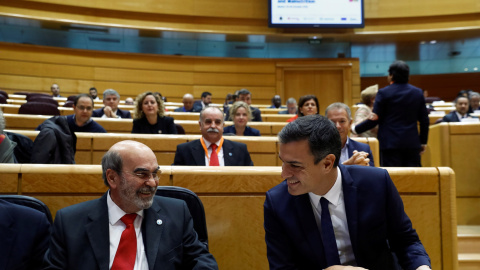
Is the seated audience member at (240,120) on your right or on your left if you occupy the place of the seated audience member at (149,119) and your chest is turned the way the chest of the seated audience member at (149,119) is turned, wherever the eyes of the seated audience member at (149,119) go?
on your left

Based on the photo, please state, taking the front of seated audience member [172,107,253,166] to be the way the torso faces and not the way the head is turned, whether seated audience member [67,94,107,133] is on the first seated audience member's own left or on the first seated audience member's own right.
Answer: on the first seated audience member's own right

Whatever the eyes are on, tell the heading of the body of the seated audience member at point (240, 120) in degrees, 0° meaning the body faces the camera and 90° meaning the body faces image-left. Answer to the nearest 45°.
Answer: approximately 0°

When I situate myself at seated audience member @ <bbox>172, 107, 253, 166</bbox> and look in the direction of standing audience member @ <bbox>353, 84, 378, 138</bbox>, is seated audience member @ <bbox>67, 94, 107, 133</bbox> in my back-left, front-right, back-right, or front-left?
back-left

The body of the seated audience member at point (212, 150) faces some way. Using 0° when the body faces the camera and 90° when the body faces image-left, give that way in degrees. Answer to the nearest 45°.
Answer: approximately 0°

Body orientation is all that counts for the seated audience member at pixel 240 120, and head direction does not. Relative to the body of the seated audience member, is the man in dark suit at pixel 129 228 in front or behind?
in front
